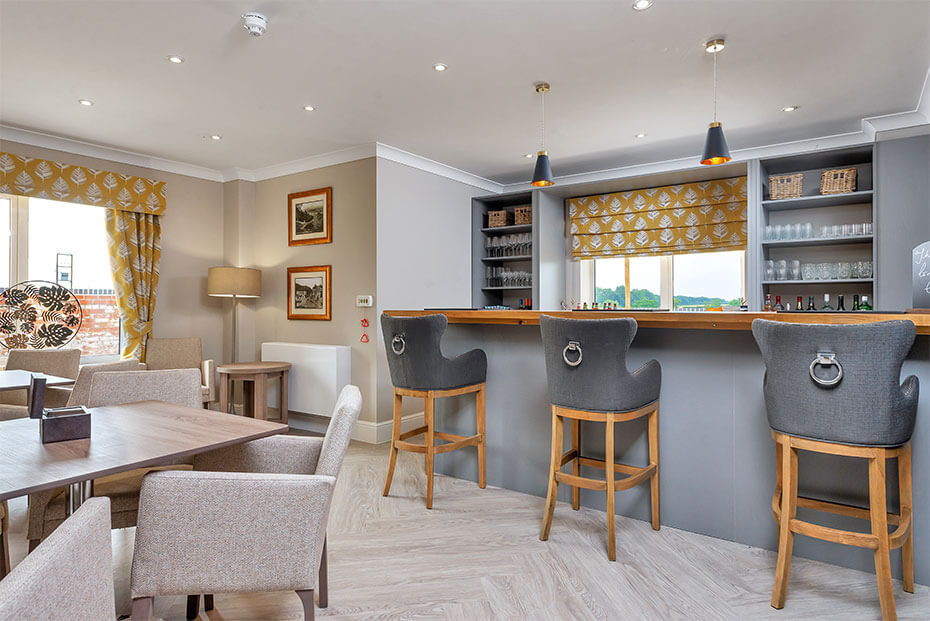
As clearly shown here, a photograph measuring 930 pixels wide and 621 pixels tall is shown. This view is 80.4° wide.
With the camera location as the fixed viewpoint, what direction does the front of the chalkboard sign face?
facing the viewer

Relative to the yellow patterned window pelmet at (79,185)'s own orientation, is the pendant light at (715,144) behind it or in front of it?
in front

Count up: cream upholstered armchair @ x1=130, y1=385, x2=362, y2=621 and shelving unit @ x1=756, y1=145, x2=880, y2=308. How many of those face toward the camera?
1

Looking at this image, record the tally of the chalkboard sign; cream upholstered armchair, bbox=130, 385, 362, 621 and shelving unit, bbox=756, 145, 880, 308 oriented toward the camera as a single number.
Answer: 2

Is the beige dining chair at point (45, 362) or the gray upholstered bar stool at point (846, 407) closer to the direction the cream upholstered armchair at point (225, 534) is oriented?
the beige dining chair

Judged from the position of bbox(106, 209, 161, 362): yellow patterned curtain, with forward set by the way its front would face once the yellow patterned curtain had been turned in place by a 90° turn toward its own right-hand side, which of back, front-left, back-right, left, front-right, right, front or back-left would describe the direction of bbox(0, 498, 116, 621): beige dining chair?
front-left

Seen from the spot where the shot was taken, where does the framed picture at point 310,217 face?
facing the viewer and to the left of the viewer

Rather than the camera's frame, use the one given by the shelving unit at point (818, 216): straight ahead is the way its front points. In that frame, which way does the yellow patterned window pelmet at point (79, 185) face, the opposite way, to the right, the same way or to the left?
to the left

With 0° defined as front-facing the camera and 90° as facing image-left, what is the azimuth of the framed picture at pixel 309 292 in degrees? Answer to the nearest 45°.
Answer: approximately 45°

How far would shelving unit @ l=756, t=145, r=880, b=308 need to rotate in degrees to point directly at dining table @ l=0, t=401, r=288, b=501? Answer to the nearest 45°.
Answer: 0° — it already faces it

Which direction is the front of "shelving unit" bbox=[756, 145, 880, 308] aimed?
toward the camera
